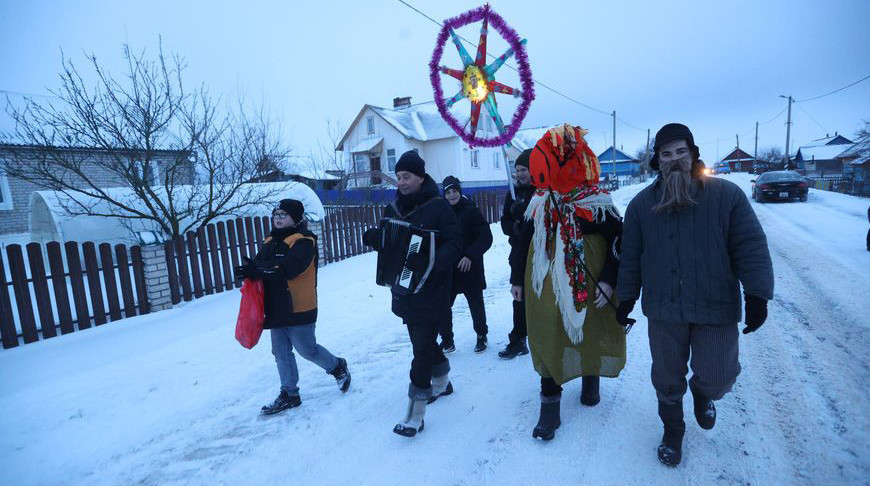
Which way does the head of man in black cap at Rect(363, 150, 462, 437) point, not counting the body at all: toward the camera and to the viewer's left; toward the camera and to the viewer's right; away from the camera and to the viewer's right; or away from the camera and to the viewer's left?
toward the camera and to the viewer's left

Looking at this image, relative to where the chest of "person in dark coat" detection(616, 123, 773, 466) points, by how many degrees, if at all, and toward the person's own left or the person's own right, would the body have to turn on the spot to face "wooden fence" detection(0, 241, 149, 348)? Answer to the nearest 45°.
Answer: approximately 90° to the person's own right

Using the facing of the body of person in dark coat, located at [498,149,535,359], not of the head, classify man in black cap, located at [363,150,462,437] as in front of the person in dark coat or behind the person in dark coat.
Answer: in front

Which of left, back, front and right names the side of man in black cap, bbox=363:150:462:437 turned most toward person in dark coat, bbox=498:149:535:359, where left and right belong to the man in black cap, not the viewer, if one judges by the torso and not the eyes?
back

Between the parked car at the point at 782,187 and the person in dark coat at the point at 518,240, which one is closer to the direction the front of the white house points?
the person in dark coat

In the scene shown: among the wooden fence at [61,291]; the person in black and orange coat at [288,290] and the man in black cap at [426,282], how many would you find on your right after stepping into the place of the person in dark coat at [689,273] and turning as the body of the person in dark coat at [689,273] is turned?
3

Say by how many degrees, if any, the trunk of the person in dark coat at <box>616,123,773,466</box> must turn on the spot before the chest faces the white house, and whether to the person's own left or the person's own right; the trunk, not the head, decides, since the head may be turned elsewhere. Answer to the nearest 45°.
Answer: approximately 135° to the person's own right

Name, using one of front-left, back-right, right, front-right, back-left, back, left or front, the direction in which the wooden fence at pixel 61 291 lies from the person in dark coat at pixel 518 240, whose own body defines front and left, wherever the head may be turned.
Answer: front-right

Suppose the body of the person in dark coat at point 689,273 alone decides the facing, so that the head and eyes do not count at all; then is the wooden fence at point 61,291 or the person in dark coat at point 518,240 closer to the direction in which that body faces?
the wooden fence
